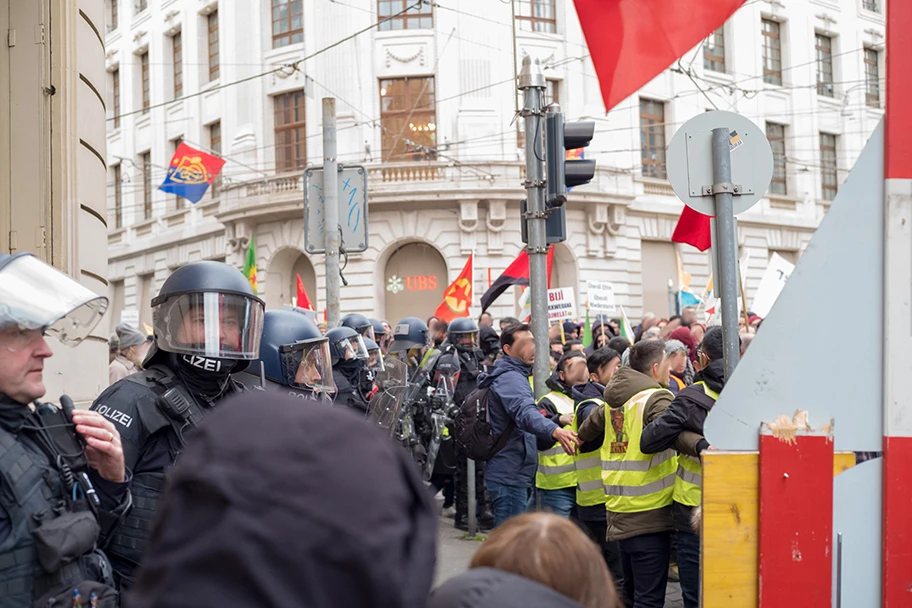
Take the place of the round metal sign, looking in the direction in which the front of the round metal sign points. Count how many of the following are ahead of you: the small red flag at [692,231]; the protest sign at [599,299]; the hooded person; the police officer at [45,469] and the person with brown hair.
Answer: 2

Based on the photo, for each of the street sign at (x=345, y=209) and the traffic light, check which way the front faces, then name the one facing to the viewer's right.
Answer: the traffic light

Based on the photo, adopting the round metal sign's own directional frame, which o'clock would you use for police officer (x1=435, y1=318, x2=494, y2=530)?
The police officer is roughly at 11 o'clock from the round metal sign.

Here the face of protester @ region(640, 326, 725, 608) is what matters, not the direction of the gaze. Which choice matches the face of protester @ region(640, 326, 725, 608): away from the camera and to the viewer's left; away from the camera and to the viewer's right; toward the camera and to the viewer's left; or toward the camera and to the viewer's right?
away from the camera and to the viewer's left

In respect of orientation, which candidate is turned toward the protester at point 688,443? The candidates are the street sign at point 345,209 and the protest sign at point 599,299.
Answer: the protest sign at point 599,299

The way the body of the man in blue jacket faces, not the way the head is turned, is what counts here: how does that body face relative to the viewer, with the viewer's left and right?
facing to the right of the viewer

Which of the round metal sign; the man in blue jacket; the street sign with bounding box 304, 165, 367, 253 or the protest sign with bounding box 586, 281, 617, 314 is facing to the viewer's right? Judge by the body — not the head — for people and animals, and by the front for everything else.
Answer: the man in blue jacket

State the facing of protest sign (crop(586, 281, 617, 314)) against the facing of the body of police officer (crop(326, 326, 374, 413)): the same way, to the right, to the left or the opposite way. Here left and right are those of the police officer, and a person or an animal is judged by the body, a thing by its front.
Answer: to the right

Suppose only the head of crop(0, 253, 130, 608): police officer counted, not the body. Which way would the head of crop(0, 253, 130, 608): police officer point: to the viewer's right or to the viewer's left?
to the viewer's right

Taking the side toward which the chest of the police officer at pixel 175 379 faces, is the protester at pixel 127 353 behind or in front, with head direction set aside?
behind

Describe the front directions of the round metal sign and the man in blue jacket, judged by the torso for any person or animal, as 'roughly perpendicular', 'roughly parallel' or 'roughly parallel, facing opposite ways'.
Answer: roughly perpendicular
